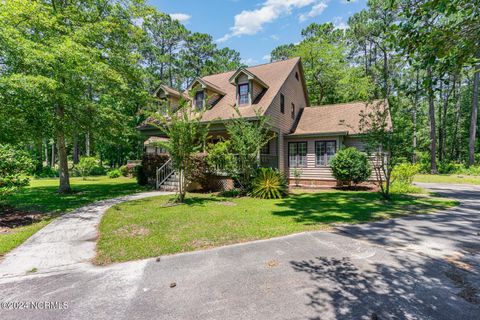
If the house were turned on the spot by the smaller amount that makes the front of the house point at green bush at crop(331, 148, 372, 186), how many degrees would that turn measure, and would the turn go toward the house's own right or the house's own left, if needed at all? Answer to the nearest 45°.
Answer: approximately 90° to the house's own left

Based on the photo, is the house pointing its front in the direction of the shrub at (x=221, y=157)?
yes

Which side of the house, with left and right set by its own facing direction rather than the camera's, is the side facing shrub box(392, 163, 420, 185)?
left

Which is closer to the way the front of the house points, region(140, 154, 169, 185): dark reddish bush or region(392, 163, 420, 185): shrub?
the dark reddish bush

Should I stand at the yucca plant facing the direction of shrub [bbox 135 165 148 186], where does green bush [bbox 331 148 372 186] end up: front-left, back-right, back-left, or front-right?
back-right

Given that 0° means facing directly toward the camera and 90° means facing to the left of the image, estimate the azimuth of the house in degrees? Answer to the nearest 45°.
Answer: approximately 45°

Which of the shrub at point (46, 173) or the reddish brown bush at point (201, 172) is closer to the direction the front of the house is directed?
the reddish brown bush

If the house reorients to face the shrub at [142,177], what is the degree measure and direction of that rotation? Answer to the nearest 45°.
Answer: approximately 45° to its right

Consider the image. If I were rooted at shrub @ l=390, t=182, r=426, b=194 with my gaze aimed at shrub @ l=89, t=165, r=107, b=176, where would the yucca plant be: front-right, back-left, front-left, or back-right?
front-left
